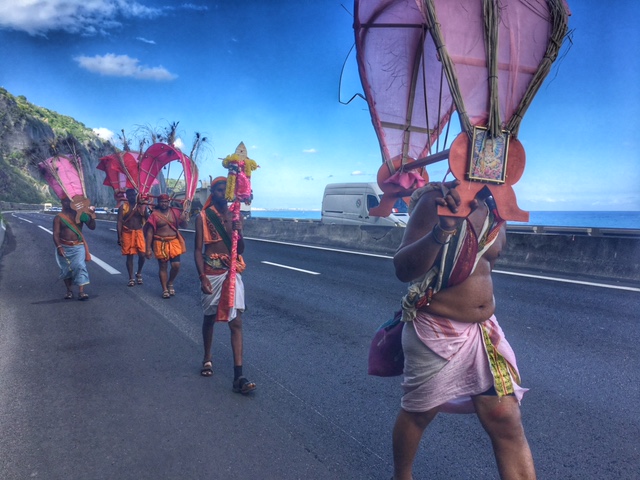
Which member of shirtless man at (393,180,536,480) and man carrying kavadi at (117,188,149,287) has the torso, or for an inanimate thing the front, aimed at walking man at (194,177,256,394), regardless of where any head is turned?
the man carrying kavadi

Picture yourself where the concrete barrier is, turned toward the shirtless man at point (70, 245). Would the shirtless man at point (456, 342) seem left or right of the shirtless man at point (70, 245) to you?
left

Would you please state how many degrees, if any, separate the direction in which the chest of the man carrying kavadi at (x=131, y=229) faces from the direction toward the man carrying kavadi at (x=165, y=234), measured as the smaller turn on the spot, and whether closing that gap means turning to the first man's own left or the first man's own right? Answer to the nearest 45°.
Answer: approximately 45° to the first man's own left

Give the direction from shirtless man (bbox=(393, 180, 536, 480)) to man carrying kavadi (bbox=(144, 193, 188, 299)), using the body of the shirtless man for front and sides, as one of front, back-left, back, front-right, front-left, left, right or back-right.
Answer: back

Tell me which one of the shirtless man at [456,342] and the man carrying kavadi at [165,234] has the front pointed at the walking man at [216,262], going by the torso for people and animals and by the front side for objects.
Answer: the man carrying kavadi

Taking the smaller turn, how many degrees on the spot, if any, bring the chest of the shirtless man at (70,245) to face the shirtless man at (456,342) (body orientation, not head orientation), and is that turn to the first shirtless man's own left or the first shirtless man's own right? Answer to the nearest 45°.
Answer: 0° — they already face them

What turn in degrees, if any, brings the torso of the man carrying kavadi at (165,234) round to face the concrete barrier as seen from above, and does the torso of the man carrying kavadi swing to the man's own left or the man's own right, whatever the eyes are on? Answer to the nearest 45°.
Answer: approximately 90° to the man's own left

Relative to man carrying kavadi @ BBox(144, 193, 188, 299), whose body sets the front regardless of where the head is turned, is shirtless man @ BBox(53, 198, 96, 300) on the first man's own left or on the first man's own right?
on the first man's own right

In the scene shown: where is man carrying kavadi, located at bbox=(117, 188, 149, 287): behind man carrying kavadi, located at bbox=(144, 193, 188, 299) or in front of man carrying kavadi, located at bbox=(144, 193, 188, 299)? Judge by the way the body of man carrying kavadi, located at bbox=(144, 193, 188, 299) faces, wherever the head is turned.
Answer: behind

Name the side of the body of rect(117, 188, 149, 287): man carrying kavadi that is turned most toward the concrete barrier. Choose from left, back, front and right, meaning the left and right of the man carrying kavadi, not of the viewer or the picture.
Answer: left
